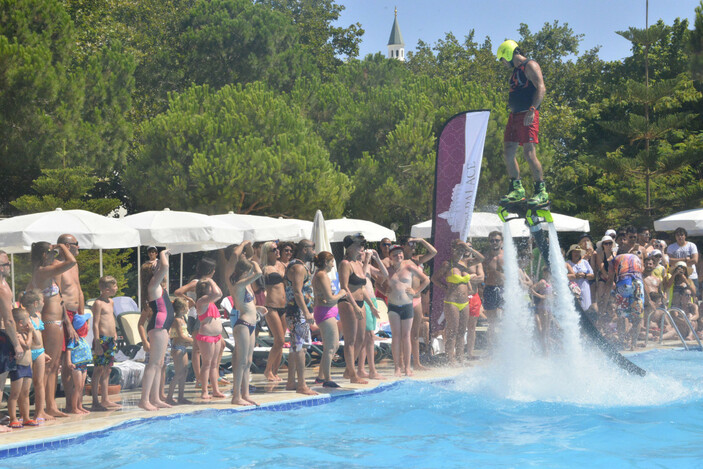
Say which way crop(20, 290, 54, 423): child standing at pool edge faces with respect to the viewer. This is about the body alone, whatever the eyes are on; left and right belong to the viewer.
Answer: facing to the right of the viewer

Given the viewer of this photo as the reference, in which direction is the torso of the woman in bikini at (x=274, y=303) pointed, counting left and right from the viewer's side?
facing the viewer and to the right of the viewer

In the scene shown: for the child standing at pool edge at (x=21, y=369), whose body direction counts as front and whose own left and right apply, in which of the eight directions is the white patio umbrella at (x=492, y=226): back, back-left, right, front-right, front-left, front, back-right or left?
left

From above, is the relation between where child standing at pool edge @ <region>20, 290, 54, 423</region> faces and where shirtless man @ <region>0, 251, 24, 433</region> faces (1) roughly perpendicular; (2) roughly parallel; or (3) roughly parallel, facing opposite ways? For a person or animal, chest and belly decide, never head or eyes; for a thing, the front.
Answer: roughly parallel

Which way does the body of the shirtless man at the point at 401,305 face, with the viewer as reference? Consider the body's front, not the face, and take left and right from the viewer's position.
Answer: facing the viewer

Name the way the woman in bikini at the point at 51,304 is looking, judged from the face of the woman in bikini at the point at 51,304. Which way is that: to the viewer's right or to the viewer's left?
to the viewer's right

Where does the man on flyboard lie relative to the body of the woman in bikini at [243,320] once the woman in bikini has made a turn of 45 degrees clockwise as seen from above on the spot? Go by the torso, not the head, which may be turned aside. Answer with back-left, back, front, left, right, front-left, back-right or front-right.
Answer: left

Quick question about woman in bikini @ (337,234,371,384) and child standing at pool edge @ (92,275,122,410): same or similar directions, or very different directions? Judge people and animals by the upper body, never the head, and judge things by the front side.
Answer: same or similar directions

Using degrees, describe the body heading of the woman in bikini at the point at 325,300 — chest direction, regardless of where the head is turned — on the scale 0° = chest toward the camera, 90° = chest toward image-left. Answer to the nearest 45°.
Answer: approximately 270°

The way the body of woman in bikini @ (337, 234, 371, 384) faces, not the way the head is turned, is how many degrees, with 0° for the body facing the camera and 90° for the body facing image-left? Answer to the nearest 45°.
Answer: approximately 315°

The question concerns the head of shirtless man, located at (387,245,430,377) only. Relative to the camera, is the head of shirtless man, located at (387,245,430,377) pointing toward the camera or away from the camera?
toward the camera

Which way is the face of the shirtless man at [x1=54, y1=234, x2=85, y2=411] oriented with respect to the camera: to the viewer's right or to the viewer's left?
to the viewer's right

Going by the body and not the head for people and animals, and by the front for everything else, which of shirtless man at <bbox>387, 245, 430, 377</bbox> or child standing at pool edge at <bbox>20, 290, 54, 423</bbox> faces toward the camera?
the shirtless man

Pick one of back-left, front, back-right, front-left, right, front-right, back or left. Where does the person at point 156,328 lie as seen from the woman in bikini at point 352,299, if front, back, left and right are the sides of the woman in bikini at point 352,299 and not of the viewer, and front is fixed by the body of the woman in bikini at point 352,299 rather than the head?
right
